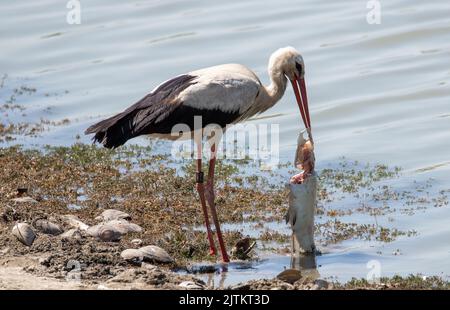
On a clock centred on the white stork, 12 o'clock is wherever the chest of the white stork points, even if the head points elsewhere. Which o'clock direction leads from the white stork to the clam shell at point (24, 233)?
The clam shell is roughly at 5 o'clock from the white stork.

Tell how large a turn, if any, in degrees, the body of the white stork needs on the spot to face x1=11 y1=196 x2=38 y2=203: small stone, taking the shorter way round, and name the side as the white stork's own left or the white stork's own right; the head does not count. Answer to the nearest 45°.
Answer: approximately 180°

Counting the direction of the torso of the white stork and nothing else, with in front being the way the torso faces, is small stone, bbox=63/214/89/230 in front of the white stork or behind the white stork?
behind

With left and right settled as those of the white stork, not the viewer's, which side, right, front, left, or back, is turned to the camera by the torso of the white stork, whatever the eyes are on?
right

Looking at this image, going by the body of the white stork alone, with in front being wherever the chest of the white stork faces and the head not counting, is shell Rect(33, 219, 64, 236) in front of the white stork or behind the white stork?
behind

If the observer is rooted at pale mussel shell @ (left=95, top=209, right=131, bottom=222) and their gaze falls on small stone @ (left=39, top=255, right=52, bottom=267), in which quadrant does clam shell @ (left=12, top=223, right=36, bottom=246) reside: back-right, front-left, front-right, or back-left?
front-right
